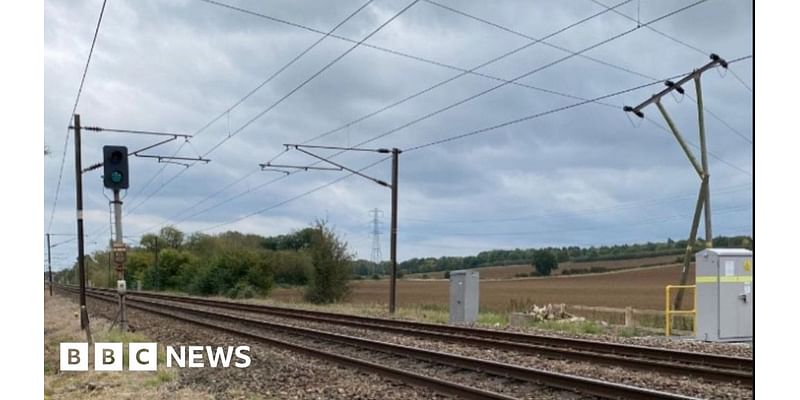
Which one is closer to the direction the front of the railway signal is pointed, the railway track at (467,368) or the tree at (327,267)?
the railway track

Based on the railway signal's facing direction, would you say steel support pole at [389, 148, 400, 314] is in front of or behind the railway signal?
behind

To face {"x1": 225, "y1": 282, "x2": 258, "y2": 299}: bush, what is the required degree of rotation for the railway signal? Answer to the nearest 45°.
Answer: approximately 180°

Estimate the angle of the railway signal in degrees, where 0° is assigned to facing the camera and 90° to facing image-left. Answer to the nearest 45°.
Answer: approximately 0°

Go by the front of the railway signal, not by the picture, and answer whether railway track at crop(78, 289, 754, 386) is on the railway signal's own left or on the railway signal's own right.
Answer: on the railway signal's own left
